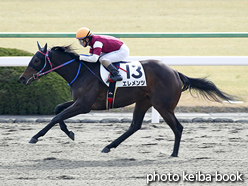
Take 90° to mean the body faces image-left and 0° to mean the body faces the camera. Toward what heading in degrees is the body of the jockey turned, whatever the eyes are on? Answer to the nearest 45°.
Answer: approximately 90°

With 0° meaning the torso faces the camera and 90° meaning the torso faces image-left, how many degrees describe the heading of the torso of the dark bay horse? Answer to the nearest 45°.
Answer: approximately 90°
